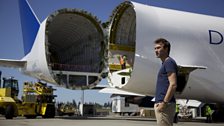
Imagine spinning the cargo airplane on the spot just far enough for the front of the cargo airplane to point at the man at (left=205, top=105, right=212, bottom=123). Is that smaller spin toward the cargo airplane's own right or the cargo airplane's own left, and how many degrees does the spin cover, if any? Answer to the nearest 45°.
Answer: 0° — it already faces them

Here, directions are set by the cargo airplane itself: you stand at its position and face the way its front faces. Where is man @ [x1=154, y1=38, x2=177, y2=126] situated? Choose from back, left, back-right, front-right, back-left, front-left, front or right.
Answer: back-right

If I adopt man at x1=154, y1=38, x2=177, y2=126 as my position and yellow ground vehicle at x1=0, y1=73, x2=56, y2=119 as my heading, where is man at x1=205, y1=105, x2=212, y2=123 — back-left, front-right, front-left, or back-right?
front-right

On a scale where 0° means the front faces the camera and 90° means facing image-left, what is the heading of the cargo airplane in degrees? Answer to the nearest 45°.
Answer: approximately 225°

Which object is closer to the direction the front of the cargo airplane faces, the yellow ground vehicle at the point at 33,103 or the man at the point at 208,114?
the man
